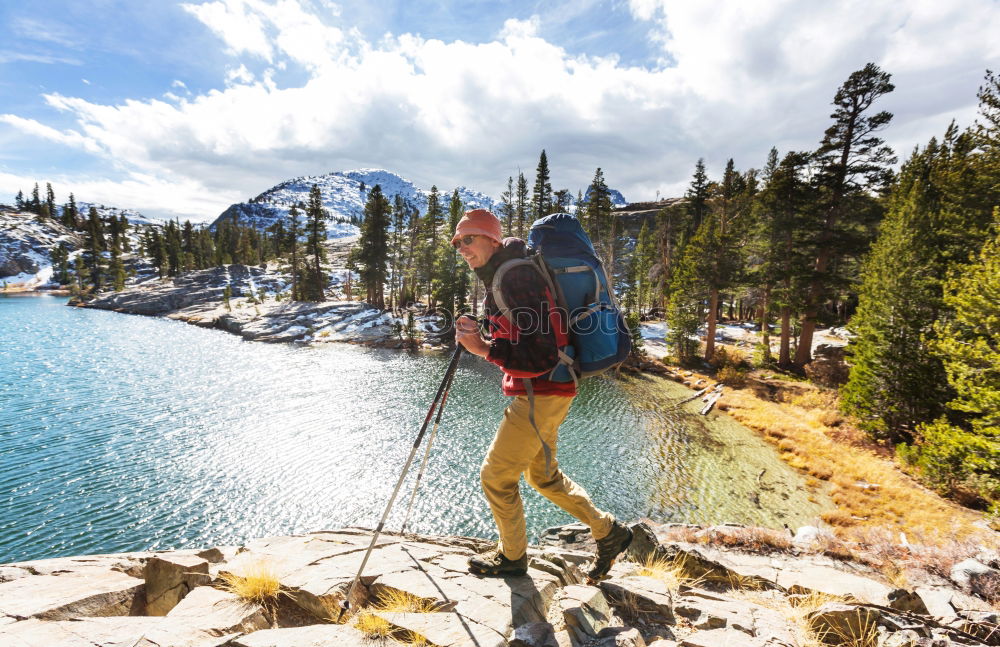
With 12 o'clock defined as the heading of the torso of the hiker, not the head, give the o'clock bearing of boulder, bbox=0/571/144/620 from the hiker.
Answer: The boulder is roughly at 12 o'clock from the hiker.

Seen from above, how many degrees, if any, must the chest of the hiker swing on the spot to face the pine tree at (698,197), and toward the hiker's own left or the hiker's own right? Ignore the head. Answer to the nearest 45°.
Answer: approximately 90° to the hiker's own right

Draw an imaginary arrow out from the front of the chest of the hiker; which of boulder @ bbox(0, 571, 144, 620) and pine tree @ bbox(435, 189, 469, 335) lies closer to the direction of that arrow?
the boulder

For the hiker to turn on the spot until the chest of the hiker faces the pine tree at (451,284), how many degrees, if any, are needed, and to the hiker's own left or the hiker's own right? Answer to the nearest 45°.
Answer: approximately 90° to the hiker's own right

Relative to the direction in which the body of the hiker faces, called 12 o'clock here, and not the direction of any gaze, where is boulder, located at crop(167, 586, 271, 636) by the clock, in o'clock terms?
The boulder is roughly at 12 o'clock from the hiker.

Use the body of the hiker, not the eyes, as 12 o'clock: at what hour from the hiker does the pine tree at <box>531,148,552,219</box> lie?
The pine tree is roughly at 3 o'clock from the hiker.

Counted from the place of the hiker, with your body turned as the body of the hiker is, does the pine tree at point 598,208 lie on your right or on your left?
on your right

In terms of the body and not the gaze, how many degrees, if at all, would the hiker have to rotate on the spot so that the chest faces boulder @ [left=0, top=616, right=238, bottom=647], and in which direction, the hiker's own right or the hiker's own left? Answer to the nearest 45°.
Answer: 0° — they already face it

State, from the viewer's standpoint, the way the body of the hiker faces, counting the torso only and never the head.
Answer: to the viewer's left

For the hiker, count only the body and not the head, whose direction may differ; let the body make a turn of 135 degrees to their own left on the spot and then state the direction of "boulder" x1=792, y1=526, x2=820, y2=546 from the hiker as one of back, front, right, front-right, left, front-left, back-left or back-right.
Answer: left
